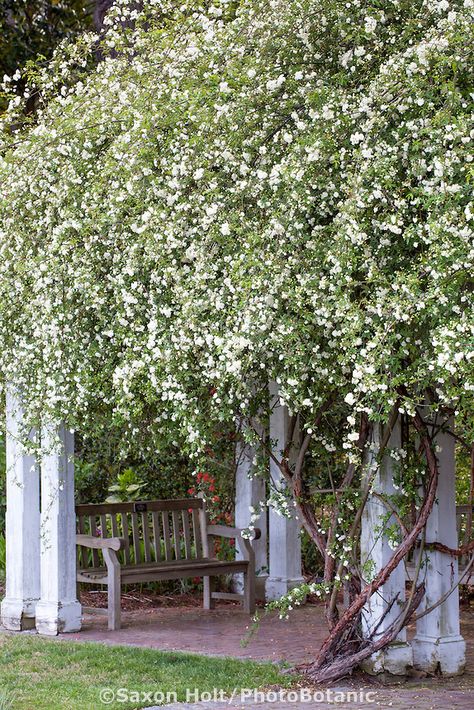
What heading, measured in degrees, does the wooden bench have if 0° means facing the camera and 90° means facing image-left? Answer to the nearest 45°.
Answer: approximately 315°
